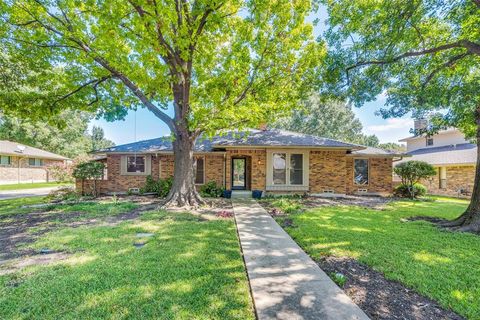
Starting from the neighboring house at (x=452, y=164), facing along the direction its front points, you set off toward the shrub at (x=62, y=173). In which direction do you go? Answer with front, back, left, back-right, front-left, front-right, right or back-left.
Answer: front-right

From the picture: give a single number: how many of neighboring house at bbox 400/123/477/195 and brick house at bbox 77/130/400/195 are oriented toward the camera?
2

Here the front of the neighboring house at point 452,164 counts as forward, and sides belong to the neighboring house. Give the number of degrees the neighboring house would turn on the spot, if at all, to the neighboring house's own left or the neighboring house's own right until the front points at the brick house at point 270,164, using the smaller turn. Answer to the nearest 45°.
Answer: approximately 45° to the neighboring house's own right

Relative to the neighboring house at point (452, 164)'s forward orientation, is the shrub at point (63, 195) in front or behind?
in front

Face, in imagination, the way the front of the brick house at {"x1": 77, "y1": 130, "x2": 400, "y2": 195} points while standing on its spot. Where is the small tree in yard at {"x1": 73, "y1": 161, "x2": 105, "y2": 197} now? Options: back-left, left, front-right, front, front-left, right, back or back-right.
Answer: right

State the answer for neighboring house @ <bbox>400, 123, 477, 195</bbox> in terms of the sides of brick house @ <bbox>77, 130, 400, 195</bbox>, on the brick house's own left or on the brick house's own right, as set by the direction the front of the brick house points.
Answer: on the brick house's own left

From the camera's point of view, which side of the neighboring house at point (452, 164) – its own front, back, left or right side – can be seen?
front

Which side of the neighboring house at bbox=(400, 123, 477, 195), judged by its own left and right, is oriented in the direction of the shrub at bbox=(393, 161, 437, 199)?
front

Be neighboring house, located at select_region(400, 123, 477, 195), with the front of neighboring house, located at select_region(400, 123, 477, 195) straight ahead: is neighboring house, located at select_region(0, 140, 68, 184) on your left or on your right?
on your right

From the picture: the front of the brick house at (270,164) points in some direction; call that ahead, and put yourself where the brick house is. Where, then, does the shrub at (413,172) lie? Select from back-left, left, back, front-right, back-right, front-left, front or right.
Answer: left

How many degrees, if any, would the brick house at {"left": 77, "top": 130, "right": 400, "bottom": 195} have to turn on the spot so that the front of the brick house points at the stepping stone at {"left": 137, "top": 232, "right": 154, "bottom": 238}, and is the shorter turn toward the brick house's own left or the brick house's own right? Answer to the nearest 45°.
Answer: approximately 45° to the brick house's own right

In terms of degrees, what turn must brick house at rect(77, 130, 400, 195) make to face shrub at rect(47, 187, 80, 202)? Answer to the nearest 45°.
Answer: approximately 90° to its right

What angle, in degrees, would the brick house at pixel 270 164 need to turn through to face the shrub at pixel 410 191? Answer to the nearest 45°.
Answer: approximately 90° to its left

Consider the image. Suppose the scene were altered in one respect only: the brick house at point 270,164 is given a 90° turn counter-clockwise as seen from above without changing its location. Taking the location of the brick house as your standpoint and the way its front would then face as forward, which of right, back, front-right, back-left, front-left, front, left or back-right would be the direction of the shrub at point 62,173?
back
